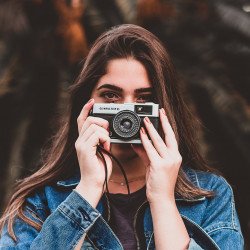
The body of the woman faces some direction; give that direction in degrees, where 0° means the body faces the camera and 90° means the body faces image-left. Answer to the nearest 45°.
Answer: approximately 0°
